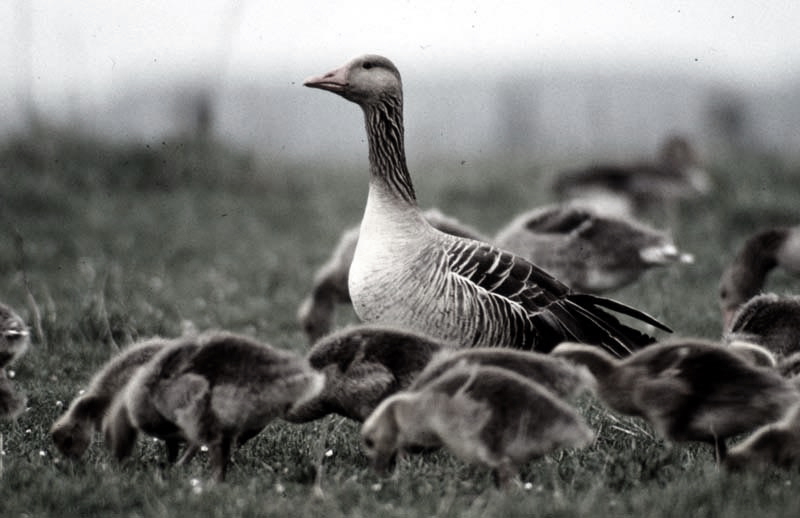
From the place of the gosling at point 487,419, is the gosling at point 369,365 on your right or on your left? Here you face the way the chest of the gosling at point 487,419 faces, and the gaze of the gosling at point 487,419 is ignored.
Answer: on your right

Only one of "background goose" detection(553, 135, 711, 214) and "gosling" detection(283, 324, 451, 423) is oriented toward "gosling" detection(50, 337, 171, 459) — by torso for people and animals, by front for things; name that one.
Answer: "gosling" detection(283, 324, 451, 423)

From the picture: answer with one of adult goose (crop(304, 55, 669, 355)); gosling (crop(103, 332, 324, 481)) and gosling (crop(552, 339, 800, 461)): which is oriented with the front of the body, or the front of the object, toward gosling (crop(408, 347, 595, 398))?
gosling (crop(552, 339, 800, 461))

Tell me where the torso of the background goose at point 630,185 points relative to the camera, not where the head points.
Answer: to the viewer's right

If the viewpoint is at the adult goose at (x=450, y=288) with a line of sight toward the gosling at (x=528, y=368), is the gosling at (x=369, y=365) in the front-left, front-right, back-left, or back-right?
front-right

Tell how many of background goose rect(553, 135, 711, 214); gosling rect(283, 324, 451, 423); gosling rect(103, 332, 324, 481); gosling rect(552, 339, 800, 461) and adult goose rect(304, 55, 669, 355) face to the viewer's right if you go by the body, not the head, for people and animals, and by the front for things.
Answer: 1

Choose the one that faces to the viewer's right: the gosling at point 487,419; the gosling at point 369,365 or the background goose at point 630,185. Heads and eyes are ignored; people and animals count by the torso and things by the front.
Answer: the background goose

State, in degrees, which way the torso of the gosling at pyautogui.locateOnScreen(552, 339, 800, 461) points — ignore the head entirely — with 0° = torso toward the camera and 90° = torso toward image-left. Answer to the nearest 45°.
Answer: approximately 90°

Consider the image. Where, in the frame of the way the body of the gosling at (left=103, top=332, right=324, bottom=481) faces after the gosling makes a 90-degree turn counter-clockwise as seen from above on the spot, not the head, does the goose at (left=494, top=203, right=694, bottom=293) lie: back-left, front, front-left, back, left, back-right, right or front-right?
back-left

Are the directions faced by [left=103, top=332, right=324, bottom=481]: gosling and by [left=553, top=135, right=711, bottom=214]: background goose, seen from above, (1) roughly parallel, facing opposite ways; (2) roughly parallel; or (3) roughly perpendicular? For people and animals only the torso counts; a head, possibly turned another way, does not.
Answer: roughly parallel, facing opposite ways

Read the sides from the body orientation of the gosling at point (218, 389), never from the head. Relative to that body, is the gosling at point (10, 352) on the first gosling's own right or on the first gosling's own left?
on the first gosling's own right

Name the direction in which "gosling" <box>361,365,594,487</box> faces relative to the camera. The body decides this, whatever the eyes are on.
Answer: to the viewer's left

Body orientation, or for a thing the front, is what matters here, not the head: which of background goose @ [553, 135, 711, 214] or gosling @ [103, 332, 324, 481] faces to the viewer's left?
the gosling

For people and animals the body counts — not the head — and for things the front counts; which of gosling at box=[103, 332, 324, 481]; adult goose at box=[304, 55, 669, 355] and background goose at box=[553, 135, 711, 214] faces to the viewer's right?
the background goose

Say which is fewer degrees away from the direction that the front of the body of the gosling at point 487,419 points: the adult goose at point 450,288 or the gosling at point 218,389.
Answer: the gosling

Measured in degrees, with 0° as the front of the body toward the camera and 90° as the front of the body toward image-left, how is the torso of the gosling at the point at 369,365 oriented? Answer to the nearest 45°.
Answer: approximately 90°

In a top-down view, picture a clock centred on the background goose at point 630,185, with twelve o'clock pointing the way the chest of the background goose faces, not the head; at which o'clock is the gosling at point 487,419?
The gosling is roughly at 3 o'clock from the background goose.

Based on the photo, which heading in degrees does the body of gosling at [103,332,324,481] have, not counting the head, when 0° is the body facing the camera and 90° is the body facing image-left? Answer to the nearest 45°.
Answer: approximately 90°

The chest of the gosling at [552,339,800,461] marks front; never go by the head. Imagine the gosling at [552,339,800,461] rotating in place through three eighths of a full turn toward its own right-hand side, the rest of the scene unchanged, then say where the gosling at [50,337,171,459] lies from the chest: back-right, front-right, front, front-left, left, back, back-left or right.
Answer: back-left

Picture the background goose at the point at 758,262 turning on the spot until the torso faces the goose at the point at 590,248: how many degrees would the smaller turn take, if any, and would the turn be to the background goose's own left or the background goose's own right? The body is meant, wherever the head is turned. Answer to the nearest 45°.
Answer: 0° — it already faces it
